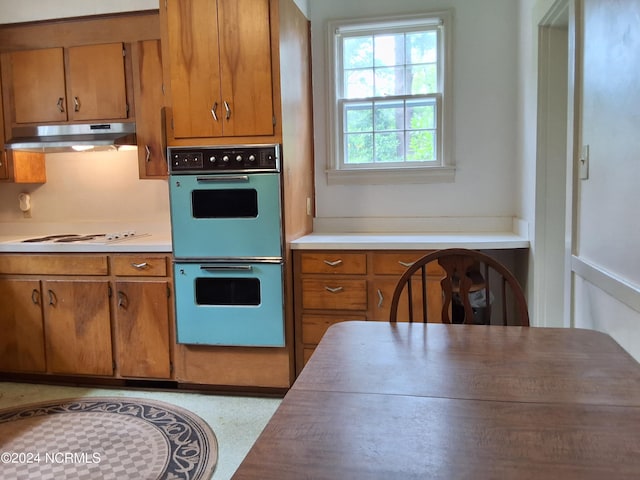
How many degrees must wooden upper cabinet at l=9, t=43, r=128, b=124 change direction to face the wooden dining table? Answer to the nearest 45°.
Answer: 0° — it already faces it

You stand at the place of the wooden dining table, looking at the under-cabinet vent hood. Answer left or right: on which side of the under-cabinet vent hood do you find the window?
right

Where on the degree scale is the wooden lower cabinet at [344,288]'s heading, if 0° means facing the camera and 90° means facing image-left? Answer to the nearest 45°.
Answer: approximately 0°

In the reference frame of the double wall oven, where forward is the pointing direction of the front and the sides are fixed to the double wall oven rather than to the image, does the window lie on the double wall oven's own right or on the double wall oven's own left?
on the double wall oven's own left

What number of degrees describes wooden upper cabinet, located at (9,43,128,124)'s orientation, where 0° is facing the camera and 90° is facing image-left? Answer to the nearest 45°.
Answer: approximately 0°
